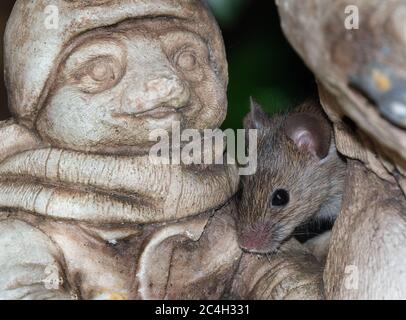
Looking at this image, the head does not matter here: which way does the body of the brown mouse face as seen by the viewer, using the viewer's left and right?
facing the viewer and to the left of the viewer

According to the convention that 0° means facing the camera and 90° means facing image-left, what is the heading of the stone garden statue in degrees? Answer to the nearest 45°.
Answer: approximately 315°
